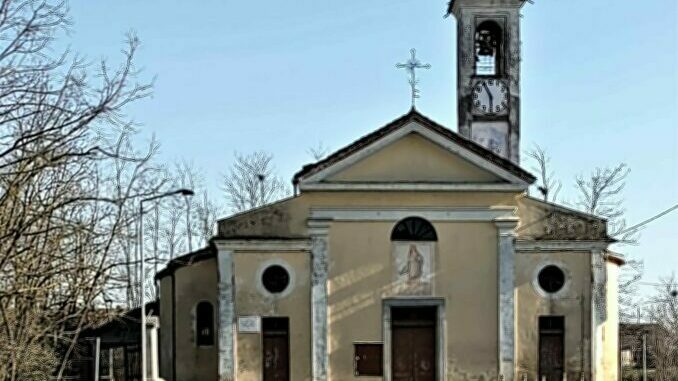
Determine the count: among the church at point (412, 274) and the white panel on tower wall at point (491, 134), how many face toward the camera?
2

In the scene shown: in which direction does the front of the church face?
toward the camera
